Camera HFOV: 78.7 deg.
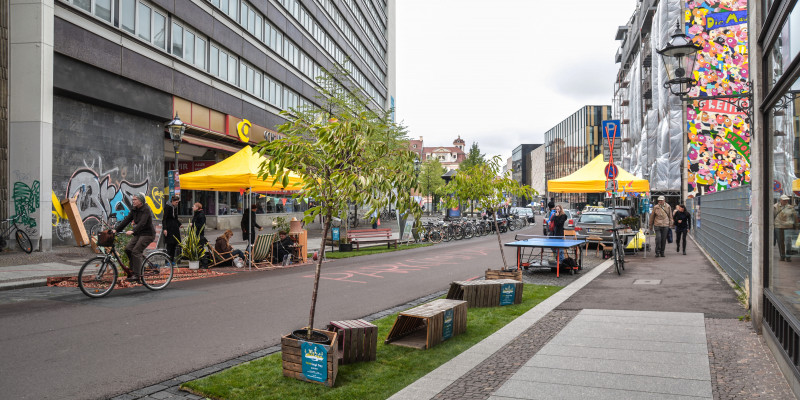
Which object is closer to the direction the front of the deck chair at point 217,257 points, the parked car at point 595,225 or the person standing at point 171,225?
the parked car

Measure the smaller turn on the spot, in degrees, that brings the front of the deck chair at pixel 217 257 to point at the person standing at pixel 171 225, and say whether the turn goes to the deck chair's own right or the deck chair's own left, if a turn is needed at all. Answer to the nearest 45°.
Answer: approximately 180°

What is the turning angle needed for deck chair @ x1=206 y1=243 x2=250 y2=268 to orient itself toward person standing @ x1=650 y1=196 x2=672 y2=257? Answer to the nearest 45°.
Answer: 0° — it already faces them

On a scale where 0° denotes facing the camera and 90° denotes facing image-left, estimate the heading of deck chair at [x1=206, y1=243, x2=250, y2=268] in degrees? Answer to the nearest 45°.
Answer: approximately 270°

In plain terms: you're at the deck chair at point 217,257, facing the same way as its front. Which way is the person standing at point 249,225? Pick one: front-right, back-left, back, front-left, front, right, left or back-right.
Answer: front-left

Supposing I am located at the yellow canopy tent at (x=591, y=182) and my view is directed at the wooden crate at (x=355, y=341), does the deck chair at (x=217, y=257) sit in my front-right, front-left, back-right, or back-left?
front-right

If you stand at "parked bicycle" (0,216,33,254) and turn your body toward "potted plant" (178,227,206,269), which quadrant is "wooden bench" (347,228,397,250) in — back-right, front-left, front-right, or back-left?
front-left

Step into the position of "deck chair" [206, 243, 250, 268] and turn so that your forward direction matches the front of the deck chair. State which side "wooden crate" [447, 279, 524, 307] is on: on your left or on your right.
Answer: on your right

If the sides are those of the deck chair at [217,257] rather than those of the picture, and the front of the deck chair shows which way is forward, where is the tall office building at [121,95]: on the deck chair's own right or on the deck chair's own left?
on the deck chair's own left

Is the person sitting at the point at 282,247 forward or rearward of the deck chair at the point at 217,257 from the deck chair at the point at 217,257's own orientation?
forward

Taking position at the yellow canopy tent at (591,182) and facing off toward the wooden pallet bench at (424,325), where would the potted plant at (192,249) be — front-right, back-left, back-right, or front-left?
front-right

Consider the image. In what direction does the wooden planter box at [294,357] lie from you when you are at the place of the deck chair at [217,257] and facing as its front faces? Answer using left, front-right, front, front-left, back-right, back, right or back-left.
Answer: right
